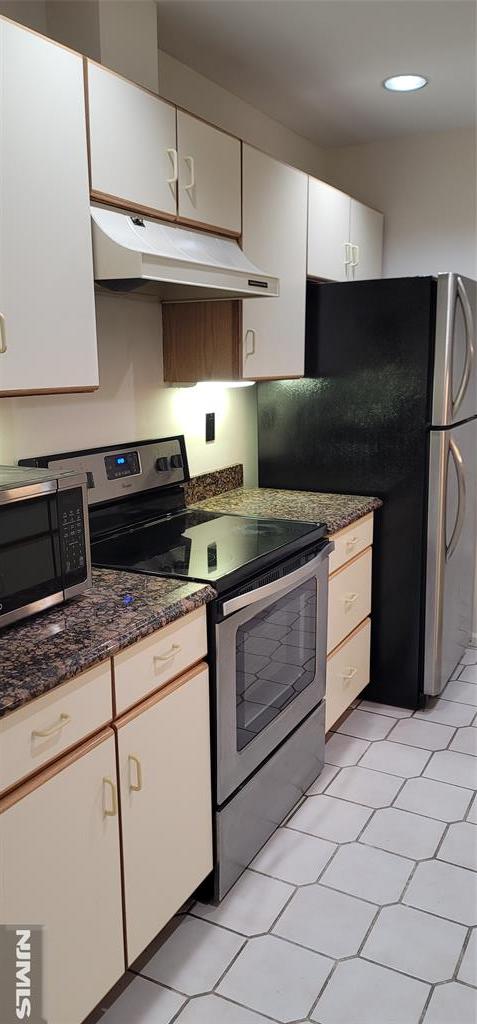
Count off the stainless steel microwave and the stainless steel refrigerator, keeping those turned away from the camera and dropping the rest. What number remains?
0

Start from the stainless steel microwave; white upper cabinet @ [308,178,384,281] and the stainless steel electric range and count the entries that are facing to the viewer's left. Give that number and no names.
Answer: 0

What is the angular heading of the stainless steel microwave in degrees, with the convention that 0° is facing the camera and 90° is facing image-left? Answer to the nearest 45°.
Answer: approximately 315°

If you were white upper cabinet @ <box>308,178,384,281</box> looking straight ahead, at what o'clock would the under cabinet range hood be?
The under cabinet range hood is roughly at 2 o'clock from the white upper cabinet.

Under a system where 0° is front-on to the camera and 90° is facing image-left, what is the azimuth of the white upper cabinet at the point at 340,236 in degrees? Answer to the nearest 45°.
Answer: approximately 315°

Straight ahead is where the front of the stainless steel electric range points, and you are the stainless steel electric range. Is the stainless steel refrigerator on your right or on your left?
on your left

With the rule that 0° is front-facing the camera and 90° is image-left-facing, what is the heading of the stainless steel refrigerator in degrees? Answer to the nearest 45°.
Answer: approximately 270°

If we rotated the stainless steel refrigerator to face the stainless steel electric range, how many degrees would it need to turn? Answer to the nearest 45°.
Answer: approximately 135° to its right

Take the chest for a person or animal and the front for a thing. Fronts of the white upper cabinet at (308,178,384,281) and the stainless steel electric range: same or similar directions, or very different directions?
same or similar directions

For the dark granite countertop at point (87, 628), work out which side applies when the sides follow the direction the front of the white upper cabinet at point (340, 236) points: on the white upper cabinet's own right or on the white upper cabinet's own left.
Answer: on the white upper cabinet's own right

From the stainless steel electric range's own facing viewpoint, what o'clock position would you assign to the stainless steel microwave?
The stainless steel microwave is roughly at 3 o'clock from the stainless steel electric range.
